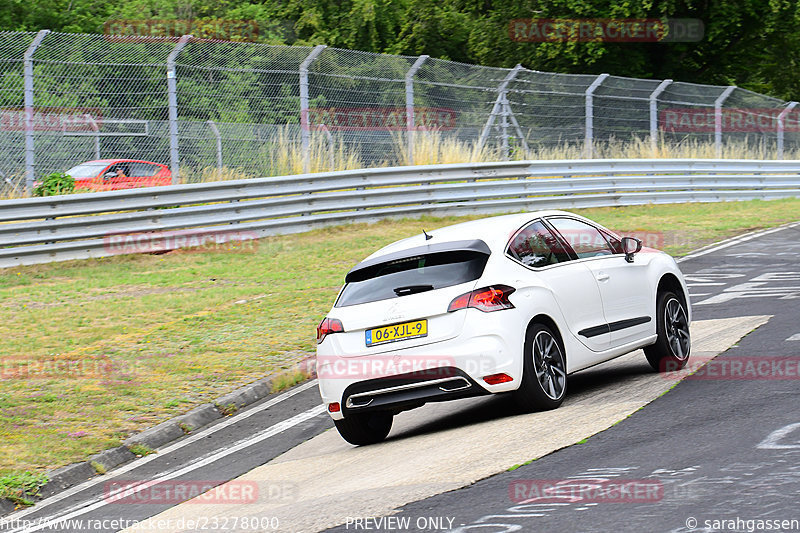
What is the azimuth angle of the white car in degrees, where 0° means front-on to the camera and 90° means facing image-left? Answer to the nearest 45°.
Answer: approximately 225°

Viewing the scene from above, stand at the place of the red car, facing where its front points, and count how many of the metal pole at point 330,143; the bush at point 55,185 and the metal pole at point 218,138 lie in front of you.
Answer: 1

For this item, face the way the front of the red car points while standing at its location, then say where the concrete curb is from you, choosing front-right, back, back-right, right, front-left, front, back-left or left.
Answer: front-left

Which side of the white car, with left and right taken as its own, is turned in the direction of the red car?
left

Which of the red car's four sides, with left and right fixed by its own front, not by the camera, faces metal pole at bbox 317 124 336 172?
back

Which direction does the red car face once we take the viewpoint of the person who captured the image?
facing the viewer and to the left of the viewer

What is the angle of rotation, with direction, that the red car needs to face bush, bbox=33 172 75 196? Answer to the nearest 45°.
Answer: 0° — it already faces it

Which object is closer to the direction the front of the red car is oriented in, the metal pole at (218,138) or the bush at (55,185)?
the bush
